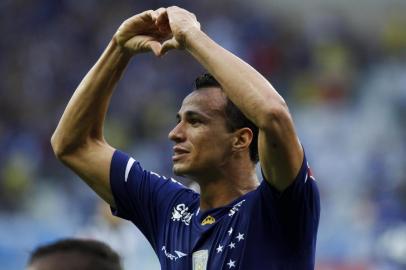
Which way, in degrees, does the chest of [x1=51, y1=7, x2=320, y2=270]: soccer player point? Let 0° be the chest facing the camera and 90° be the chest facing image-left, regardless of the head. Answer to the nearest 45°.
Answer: approximately 45°

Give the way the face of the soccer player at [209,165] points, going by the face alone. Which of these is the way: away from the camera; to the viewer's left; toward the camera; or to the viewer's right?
to the viewer's left
